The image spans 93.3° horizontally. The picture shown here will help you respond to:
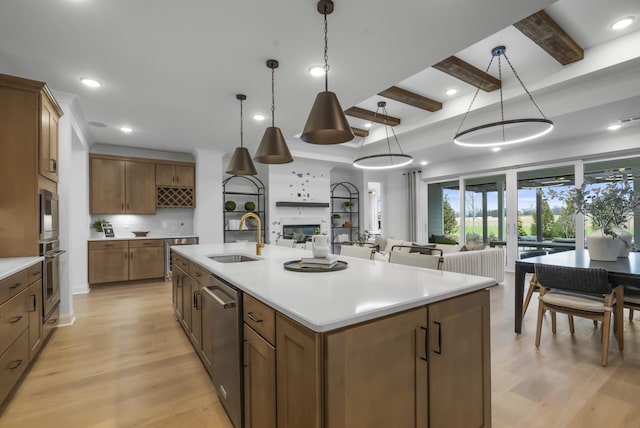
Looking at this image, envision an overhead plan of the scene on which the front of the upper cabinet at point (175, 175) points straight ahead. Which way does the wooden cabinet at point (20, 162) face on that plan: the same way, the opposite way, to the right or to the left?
to the left

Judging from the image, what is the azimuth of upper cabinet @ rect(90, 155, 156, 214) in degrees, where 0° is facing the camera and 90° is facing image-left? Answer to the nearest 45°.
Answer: approximately 0°

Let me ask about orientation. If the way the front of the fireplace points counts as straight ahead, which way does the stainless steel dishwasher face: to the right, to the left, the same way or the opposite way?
to the right

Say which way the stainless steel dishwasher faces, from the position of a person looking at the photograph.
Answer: facing to the left of the viewer

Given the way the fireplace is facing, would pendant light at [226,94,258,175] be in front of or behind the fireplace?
in front

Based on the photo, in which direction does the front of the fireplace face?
toward the camera

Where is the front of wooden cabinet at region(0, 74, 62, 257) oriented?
to the viewer's right

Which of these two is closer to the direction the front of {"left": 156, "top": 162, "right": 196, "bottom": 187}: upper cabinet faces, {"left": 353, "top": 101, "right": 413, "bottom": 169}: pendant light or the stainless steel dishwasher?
the stainless steel dishwasher

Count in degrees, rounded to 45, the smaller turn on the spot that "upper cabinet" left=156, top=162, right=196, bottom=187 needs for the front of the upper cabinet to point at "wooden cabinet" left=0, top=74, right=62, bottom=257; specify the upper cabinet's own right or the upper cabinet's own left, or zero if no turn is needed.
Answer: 0° — it already faces it

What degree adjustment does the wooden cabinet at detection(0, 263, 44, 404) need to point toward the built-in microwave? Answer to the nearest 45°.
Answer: approximately 90° to its left

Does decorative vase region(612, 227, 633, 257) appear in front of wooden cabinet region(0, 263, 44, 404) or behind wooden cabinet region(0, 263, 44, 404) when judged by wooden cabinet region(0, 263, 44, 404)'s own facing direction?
in front

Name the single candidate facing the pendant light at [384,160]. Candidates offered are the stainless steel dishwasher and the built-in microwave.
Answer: the built-in microwave

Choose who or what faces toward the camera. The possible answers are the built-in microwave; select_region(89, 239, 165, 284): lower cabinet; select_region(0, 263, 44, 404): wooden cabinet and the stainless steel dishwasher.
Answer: the lower cabinet

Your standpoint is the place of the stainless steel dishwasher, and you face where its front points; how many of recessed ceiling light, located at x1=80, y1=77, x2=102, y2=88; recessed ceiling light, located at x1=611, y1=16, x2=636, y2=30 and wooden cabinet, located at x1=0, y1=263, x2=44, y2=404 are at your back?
1

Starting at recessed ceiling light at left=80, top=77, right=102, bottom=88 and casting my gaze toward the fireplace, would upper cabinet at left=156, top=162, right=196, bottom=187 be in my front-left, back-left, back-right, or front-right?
front-left

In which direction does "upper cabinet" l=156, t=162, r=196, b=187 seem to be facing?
toward the camera

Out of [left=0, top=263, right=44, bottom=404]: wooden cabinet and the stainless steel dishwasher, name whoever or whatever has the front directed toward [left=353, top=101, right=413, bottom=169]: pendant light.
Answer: the wooden cabinet

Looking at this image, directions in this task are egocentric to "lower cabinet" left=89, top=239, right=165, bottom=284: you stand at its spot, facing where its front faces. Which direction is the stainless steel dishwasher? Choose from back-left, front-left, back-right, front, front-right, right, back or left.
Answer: front
